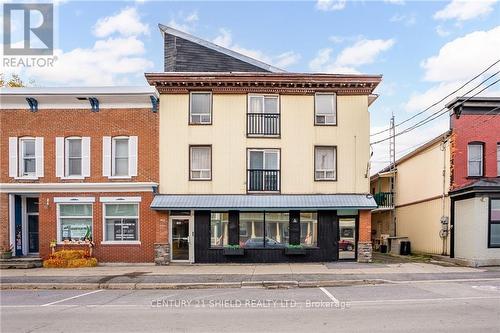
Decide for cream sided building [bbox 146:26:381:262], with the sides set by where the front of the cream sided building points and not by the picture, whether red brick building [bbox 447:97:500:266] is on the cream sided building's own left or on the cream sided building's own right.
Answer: on the cream sided building's own left

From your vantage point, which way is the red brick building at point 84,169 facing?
toward the camera

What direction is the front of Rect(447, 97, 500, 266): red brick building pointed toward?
toward the camera

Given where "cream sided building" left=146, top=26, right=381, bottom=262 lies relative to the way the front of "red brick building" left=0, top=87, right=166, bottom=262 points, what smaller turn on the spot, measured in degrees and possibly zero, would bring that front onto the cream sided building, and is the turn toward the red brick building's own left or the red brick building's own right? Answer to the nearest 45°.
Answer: approximately 90° to the red brick building's own left

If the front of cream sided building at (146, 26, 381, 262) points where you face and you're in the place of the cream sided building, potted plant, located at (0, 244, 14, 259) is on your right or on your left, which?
on your right

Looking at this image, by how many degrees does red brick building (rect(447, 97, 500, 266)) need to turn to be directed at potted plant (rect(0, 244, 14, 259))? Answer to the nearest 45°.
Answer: approximately 45° to its right

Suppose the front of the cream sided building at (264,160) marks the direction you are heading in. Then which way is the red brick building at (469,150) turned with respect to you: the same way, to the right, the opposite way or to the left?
the same way

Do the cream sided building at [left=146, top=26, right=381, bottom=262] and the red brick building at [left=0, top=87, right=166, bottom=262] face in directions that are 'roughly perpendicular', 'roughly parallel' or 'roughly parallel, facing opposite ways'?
roughly parallel
